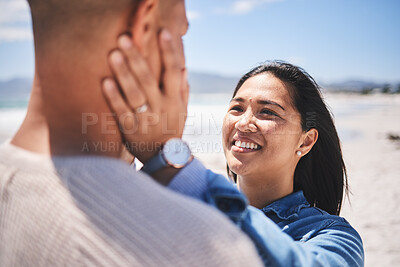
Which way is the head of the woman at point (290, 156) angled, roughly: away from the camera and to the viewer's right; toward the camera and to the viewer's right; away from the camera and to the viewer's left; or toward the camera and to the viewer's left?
toward the camera and to the viewer's left

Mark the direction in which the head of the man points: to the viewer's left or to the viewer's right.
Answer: to the viewer's right

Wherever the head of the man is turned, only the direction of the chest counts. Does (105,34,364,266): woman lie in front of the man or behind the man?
in front

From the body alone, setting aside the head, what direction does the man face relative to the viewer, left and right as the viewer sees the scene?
facing away from the viewer and to the right of the viewer

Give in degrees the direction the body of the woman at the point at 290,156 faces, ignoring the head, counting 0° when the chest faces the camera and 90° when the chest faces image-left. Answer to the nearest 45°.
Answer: approximately 45°

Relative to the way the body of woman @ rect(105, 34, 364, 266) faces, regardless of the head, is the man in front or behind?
in front

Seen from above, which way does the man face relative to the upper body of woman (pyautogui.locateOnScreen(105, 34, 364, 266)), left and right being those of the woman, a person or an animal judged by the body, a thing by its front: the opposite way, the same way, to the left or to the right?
the opposite way
